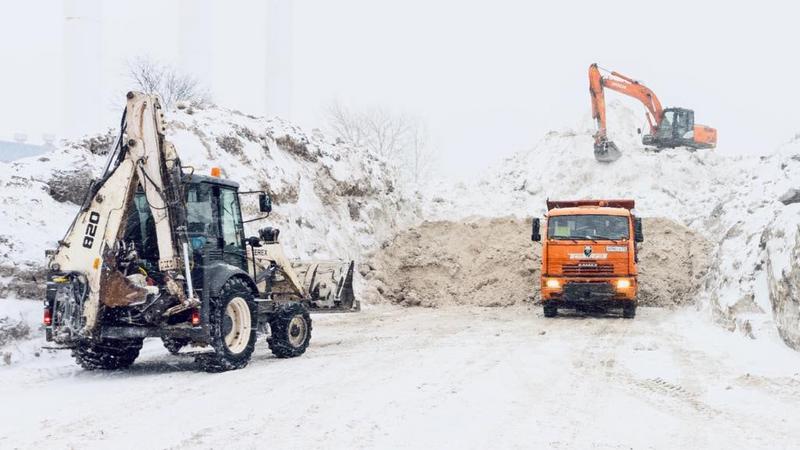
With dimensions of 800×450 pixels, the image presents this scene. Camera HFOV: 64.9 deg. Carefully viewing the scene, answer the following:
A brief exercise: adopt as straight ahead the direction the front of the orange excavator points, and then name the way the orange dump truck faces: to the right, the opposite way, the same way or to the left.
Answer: to the left

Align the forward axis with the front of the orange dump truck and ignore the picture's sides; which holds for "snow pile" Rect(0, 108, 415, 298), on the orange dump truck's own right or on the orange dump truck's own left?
on the orange dump truck's own right

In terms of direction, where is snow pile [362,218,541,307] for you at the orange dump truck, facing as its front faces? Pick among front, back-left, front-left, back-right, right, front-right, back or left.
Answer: back-right

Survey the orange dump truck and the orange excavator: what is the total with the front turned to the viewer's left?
1

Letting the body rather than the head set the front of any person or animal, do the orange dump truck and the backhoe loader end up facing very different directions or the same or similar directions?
very different directions

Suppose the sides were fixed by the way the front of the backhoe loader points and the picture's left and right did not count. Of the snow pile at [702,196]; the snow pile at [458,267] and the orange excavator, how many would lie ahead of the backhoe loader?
3

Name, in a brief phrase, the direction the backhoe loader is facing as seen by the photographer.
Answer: facing away from the viewer and to the right of the viewer

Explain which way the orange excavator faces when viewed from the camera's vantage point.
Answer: facing to the left of the viewer

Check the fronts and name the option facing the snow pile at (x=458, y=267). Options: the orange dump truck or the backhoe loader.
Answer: the backhoe loader

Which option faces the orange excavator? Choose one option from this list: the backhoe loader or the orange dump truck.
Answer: the backhoe loader

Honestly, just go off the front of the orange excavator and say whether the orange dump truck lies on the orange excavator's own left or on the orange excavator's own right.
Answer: on the orange excavator's own left

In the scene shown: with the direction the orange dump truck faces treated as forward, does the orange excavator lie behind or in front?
behind

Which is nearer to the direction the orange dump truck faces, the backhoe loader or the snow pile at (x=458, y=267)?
the backhoe loader
